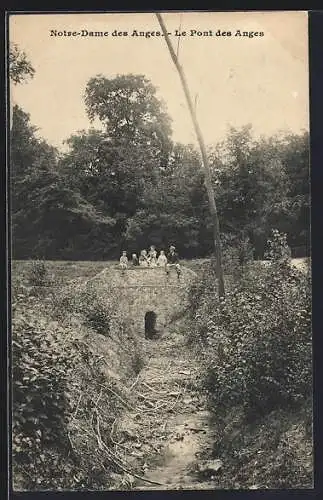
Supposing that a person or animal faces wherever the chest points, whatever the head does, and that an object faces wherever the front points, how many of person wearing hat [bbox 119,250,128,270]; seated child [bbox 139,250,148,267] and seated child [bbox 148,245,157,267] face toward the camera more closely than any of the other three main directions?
3

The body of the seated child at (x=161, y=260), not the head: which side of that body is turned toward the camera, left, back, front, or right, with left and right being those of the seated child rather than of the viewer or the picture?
front

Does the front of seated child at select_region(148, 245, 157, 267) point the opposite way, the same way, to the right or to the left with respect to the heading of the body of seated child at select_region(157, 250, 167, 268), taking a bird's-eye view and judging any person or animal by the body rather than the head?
the same way

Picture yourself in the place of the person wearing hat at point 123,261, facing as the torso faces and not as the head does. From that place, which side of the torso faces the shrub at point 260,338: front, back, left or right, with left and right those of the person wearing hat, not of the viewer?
left

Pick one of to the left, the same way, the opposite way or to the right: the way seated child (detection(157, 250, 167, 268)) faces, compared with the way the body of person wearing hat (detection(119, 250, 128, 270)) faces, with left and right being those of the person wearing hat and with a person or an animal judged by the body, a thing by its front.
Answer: the same way

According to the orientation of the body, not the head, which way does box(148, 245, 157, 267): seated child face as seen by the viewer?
toward the camera

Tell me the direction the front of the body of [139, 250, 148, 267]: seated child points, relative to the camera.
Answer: toward the camera
